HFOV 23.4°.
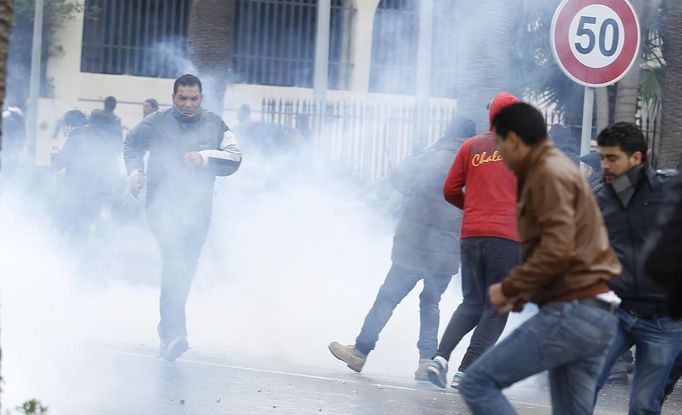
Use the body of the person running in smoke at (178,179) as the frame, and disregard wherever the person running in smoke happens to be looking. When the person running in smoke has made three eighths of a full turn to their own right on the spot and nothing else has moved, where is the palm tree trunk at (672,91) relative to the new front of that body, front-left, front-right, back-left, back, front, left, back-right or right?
right

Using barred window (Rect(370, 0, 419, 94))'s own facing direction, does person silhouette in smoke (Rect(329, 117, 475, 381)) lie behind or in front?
in front

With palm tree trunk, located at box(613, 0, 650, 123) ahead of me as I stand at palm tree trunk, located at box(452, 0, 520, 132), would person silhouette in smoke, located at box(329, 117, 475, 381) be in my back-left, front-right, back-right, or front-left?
back-right

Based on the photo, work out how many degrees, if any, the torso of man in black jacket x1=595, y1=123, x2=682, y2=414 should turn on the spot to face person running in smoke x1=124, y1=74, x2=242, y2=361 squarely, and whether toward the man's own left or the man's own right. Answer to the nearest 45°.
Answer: approximately 90° to the man's own right

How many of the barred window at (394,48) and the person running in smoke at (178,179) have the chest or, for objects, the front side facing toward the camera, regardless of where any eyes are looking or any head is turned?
2

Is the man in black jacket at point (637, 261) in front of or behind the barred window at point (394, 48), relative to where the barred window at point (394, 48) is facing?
in front

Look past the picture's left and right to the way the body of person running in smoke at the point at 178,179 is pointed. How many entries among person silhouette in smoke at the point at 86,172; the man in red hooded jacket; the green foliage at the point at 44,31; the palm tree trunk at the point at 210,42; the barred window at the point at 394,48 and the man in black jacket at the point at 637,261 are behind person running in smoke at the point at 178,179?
4

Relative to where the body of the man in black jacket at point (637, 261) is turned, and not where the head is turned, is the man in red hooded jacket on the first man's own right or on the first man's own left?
on the first man's own right

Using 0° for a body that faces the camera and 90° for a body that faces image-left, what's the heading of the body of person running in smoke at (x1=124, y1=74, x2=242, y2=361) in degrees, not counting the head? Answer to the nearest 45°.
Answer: approximately 0°

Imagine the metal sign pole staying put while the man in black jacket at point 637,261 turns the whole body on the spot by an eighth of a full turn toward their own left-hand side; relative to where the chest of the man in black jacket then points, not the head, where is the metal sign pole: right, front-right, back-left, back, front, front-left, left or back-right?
back

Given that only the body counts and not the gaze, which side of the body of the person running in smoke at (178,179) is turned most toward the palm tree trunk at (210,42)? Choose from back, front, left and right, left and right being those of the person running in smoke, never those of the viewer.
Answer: back

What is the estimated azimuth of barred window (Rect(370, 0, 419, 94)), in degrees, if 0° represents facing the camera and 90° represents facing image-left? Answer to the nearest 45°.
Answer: approximately 0°

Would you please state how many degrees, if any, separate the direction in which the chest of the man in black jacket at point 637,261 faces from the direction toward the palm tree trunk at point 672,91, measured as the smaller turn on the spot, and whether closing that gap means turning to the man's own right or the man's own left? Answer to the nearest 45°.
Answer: approximately 135° to the man's own right
